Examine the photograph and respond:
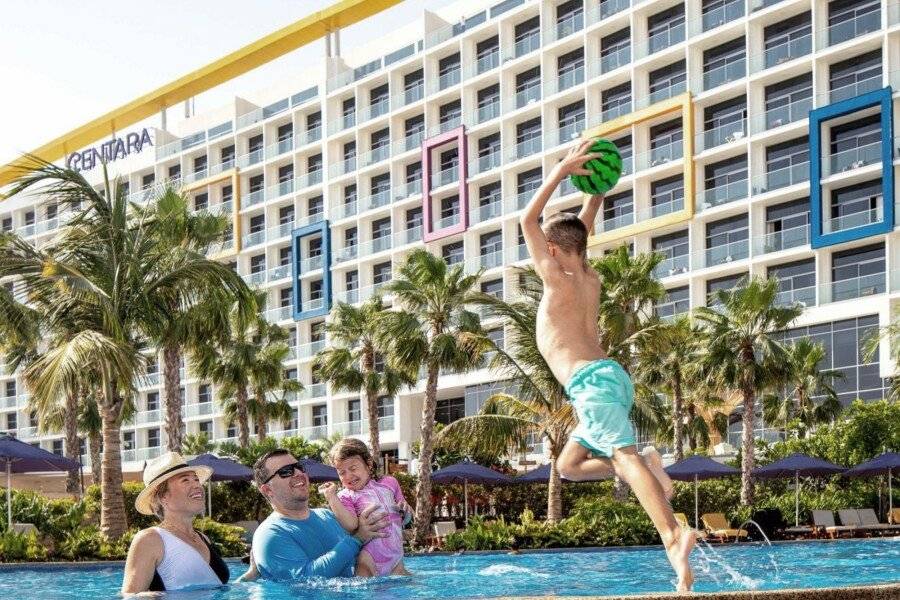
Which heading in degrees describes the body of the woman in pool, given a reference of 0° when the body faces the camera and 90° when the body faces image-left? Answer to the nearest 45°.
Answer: approximately 315°

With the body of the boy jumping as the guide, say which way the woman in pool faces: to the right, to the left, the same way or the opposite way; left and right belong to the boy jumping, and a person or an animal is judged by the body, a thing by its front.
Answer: the opposite way

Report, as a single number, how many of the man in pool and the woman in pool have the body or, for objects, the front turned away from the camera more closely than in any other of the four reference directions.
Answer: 0

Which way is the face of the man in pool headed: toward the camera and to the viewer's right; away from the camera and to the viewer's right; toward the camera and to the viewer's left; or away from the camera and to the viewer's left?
toward the camera and to the viewer's right

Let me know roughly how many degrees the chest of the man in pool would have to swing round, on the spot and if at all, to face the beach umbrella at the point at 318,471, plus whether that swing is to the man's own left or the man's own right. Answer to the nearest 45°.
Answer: approximately 135° to the man's own left

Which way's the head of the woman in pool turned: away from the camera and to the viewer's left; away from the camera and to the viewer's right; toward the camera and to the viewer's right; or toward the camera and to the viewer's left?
toward the camera and to the viewer's right

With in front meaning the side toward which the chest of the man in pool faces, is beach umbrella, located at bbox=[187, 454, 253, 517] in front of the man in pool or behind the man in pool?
behind

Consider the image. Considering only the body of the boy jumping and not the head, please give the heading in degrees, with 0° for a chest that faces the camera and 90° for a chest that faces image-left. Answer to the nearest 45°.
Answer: approximately 135°

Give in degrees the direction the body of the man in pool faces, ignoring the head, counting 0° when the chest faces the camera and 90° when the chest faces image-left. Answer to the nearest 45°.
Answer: approximately 315°

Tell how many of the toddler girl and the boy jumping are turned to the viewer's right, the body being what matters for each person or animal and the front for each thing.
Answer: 0

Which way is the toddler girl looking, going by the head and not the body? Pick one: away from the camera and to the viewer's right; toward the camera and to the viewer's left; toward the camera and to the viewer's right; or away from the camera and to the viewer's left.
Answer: toward the camera and to the viewer's left

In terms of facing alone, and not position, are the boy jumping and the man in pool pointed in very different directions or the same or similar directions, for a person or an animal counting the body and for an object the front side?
very different directions

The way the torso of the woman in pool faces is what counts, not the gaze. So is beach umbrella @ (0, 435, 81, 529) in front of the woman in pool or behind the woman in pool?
behind
